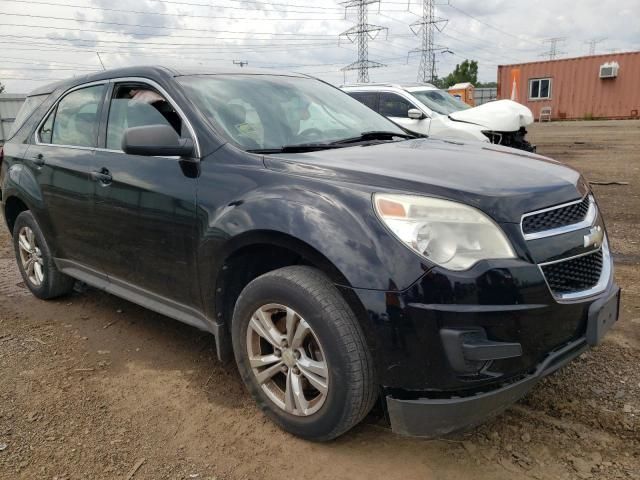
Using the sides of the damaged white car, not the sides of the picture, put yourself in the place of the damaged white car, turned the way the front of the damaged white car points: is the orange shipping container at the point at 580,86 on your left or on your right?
on your left

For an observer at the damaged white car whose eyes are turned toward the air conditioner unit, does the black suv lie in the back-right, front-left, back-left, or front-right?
back-right

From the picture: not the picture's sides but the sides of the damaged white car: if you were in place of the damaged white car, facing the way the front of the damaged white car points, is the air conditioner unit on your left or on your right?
on your left

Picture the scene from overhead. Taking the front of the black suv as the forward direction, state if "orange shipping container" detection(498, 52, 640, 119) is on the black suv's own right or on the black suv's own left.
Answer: on the black suv's own left

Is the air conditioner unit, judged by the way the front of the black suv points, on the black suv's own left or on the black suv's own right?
on the black suv's own left

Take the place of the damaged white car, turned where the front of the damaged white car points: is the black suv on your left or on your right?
on your right

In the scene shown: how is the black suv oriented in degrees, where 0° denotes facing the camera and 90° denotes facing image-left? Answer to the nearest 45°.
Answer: approximately 315°

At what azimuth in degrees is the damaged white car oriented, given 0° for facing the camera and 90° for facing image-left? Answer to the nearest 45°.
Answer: approximately 315°

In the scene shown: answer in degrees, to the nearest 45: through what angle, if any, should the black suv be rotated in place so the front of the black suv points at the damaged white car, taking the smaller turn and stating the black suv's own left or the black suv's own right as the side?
approximately 135° to the black suv's own left
